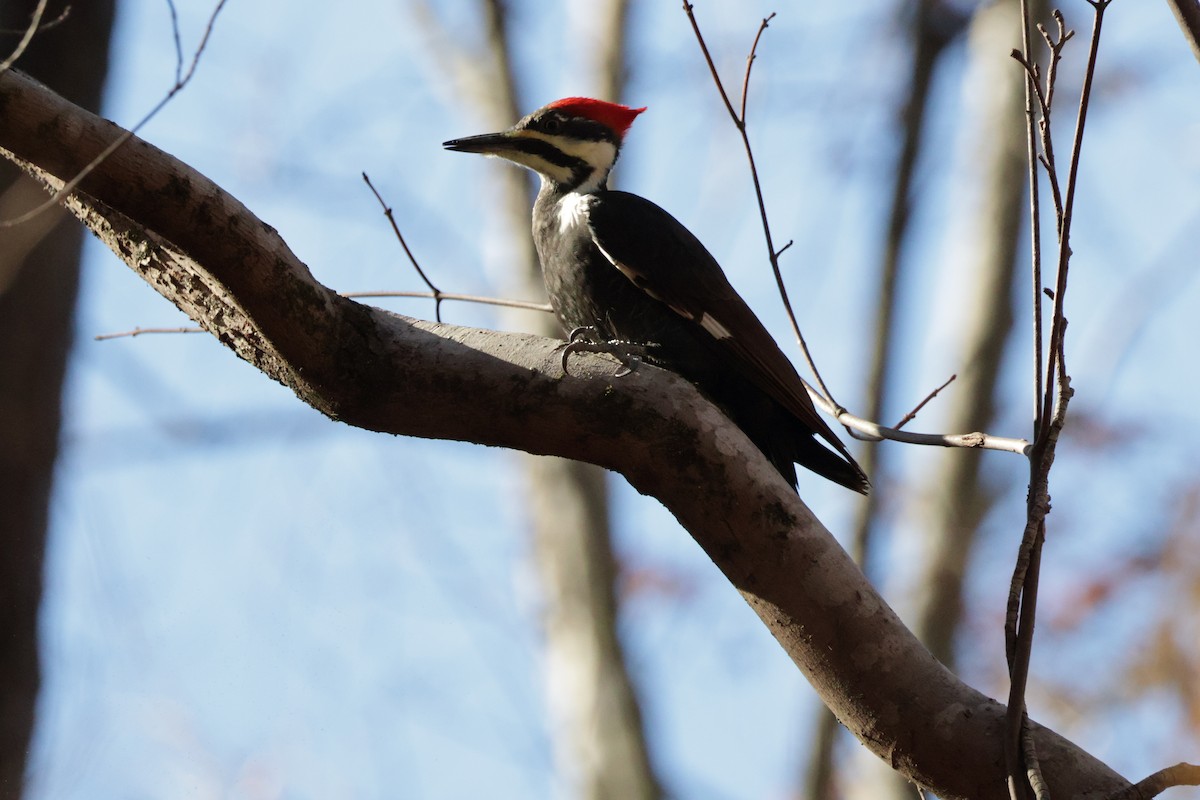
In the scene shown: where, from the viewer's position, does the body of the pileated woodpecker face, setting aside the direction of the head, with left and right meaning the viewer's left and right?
facing to the left of the viewer

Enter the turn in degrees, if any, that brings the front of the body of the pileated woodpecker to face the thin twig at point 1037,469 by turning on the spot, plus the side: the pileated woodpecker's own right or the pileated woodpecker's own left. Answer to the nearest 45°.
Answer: approximately 135° to the pileated woodpecker's own left

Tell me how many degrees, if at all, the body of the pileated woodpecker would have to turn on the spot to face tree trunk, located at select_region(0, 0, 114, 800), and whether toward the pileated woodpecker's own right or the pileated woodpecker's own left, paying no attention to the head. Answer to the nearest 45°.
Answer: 0° — it already faces it

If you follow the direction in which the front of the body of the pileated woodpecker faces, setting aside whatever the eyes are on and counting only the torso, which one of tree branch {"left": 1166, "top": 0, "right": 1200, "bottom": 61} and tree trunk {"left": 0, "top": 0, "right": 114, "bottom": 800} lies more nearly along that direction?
the tree trunk

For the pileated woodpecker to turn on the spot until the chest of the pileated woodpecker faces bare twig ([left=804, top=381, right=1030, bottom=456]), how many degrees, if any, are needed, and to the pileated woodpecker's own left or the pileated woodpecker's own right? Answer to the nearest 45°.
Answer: approximately 135° to the pileated woodpecker's own left
